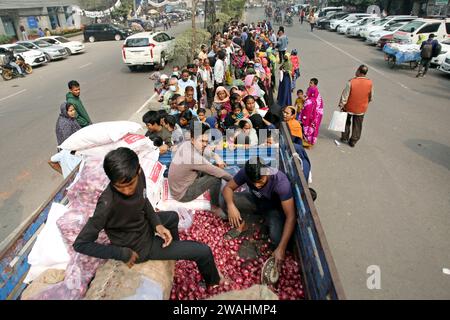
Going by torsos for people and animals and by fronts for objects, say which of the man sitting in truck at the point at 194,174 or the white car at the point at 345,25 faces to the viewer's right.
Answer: the man sitting in truck

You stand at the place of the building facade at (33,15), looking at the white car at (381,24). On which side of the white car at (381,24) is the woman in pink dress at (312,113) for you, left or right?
right

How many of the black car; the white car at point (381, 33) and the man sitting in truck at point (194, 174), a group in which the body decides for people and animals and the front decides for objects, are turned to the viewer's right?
2

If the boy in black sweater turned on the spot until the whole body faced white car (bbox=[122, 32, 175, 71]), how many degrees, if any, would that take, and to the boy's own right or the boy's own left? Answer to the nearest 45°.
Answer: approximately 135° to the boy's own left

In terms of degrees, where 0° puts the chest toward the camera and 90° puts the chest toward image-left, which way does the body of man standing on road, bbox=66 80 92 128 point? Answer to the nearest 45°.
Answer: approximately 315°

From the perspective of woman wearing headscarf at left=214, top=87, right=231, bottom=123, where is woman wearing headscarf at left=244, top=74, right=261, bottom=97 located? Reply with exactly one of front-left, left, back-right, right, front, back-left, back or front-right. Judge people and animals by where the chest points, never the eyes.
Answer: back-left

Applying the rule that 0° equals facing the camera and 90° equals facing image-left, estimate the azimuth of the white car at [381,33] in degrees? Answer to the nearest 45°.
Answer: approximately 45°

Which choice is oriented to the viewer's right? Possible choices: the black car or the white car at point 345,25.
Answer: the black car
